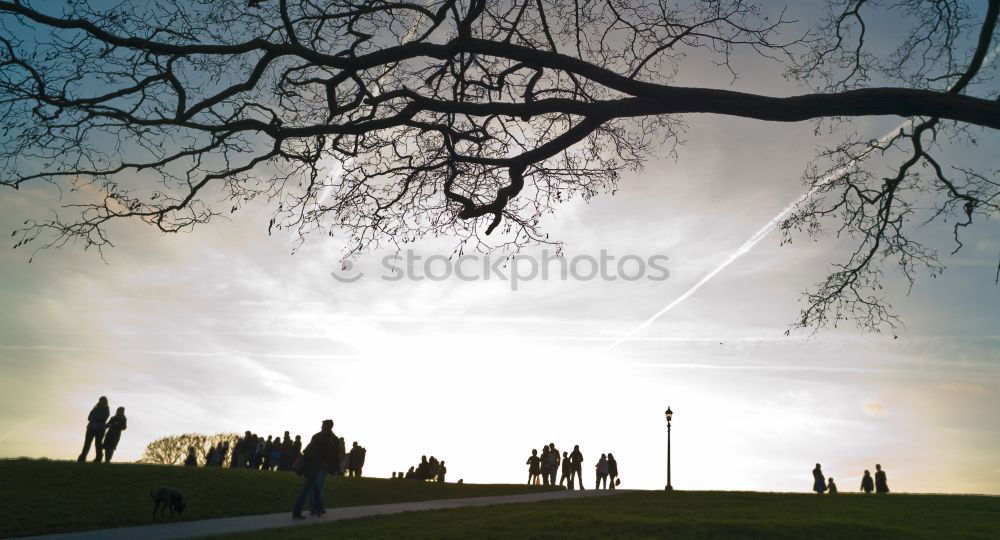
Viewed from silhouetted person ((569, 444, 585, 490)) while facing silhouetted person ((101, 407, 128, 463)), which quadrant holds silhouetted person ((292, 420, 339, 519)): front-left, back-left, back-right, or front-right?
front-left

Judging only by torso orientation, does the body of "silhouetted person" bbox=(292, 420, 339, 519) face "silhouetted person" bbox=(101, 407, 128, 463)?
no
